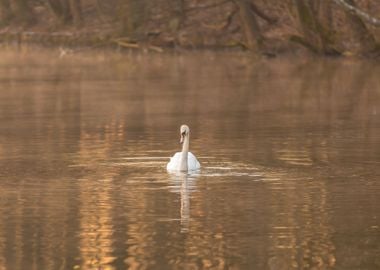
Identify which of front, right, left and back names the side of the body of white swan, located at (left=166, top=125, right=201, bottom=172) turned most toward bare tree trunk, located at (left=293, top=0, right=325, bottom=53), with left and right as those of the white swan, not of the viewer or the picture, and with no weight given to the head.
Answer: back

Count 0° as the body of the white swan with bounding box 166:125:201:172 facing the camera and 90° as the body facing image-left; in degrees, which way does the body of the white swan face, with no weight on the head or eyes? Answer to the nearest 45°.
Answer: approximately 0°

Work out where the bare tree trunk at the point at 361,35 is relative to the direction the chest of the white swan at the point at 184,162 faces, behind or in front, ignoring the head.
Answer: behind
